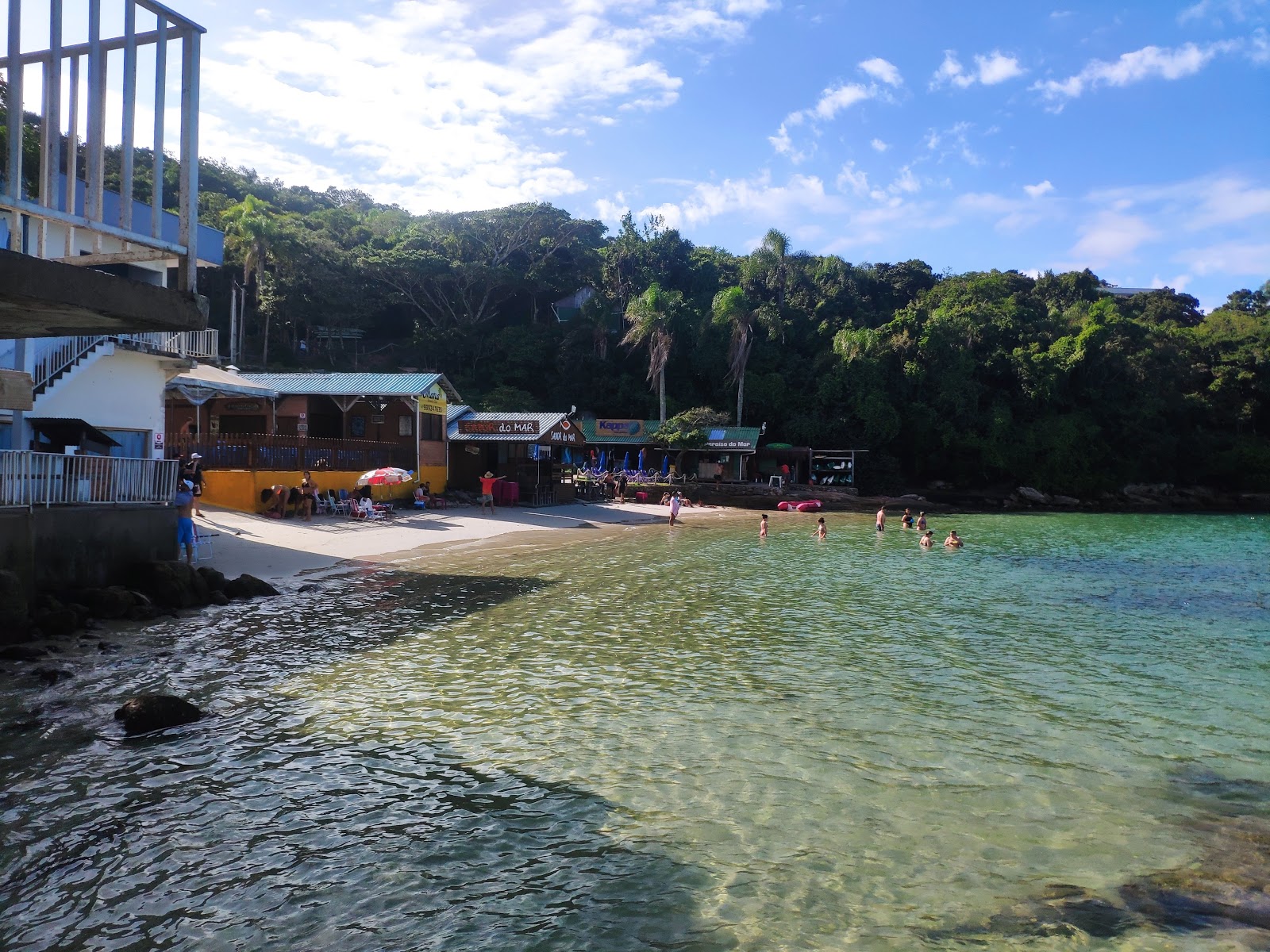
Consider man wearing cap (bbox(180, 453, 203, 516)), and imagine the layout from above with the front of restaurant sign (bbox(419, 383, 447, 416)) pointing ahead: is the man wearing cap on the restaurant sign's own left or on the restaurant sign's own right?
on the restaurant sign's own right

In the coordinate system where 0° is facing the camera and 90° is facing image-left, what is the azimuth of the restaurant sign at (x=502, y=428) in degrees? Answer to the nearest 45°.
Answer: approximately 0°

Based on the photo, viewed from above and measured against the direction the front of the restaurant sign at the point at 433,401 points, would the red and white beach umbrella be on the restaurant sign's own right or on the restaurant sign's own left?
on the restaurant sign's own right

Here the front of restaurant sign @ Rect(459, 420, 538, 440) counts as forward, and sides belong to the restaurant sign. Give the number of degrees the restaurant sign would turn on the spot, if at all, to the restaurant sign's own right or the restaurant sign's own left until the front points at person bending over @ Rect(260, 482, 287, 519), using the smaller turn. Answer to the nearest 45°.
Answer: approximately 45° to the restaurant sign's own right

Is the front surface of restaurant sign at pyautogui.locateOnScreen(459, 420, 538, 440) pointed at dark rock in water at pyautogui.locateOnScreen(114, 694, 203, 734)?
yes

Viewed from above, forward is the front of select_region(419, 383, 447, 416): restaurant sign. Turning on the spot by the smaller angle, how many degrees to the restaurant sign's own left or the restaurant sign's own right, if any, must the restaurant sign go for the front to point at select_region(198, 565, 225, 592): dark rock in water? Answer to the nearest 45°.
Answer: approximately 45° to the restaurant sign's own right

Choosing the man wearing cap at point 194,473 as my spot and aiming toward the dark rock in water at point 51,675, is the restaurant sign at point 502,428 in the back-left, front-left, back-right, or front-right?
back-left

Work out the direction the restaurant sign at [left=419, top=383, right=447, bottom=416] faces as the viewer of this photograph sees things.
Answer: facing the viewer and to the right of the viewer

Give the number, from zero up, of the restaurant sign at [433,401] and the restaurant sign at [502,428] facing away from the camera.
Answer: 0

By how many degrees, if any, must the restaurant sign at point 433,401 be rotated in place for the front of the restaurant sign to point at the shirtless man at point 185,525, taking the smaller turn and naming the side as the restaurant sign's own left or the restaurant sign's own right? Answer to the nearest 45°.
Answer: approximately 45° to the restaurant sign's own right

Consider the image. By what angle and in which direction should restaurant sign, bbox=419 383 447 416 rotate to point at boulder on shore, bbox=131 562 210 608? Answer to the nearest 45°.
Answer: approximately 45° to its right
